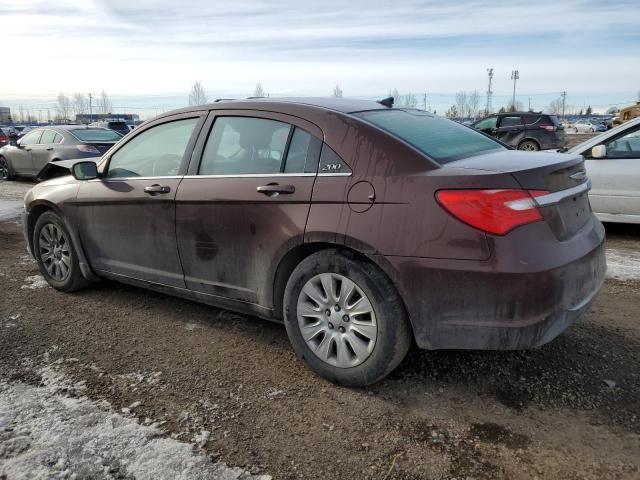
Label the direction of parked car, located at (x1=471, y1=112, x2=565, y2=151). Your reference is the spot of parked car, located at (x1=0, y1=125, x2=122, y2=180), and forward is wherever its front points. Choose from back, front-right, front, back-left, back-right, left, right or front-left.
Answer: back-right

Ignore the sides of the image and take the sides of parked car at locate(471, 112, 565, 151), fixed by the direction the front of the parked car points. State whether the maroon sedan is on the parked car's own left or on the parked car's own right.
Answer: on the parked car's own left

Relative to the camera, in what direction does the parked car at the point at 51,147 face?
facing away from the viewer and to the left of the viewer

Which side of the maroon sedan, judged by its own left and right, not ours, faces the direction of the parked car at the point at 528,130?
right

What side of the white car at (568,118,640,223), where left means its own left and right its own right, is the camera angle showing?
left

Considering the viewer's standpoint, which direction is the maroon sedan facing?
facing away from the viewer and to the left of the viewer

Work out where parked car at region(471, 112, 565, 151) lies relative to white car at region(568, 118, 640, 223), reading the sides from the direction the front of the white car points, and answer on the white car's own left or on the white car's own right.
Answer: on the white car's own right

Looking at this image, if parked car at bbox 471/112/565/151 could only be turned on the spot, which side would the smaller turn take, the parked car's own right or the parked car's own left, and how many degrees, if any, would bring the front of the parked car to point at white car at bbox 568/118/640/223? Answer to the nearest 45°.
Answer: approximately 135° to the parked car's own left

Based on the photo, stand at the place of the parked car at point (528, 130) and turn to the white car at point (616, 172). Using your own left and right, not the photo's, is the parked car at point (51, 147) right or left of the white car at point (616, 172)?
right

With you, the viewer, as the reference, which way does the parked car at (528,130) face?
facing away from the viewer and to the left of the viewer
